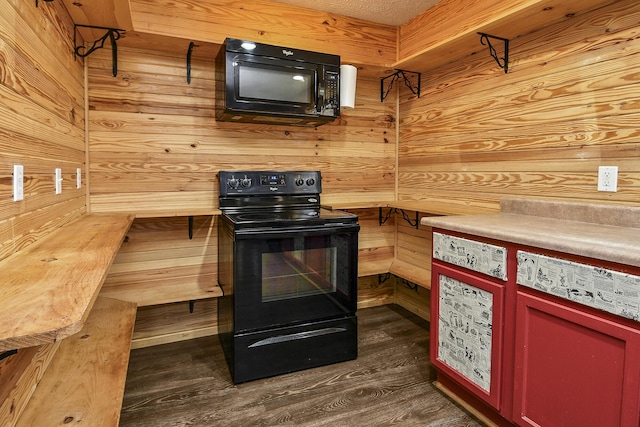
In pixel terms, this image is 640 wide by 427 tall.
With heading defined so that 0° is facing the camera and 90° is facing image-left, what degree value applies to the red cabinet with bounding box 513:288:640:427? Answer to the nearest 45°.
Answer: approximately 45°

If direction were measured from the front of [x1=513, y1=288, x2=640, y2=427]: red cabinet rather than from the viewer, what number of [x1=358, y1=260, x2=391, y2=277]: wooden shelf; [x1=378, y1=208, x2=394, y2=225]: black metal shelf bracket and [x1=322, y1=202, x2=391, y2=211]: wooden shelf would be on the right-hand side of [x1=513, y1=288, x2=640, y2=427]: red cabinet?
3

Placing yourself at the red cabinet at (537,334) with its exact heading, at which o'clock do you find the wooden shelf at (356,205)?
The wooden shelf is roughly at 3 o'clock from the red cabinet.

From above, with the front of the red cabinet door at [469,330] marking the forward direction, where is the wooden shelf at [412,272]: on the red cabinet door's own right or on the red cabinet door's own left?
on the red cabinet door's own right

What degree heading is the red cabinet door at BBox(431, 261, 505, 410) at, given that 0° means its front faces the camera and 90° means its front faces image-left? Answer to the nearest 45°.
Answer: approximately 45°

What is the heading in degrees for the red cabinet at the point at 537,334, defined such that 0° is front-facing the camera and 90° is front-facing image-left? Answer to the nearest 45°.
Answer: approximately 45°

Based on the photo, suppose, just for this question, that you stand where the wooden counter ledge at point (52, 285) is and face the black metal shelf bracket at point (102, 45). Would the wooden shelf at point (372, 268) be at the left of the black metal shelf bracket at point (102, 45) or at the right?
right
